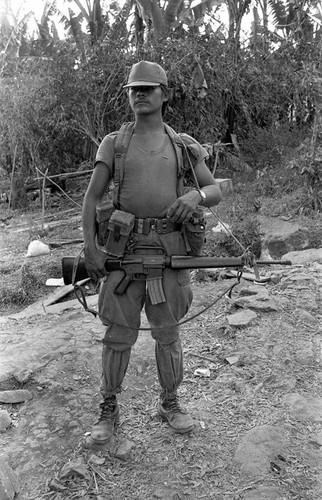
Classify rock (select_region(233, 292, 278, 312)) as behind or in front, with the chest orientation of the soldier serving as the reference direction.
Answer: behind

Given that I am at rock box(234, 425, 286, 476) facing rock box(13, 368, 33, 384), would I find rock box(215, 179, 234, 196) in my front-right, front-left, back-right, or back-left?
front-right

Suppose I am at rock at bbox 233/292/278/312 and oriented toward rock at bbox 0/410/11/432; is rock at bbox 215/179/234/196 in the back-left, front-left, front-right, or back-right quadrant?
back-right

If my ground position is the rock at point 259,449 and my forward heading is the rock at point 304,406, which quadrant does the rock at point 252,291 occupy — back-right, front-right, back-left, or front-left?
front-left

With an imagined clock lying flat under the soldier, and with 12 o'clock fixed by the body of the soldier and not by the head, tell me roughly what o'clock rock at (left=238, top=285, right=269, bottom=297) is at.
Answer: The rock is roughly at 7 o'clock from the soldier.

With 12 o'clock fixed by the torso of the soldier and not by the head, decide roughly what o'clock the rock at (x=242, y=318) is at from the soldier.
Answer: The rock is roughly at 7 o'clock from the soldier.

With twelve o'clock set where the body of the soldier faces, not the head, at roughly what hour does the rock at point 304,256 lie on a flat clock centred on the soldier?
The rock is roughly at 7 o'clock from the soldier.

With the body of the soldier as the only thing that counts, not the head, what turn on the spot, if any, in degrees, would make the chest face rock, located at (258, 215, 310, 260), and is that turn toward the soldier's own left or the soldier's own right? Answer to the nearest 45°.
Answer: approximately 135° to the soldier's own left

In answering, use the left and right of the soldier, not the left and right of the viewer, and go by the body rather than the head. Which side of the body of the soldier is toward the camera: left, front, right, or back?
front

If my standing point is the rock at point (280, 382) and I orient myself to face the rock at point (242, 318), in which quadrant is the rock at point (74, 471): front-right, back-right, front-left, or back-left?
back-left
